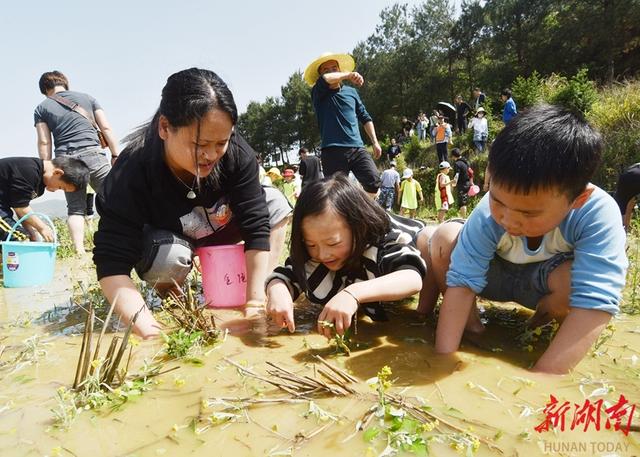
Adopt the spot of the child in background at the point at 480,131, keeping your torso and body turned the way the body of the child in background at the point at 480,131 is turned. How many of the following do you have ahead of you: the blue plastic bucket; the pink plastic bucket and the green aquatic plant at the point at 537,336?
3

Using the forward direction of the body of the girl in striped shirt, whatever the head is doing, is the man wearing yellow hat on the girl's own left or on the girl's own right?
on the girl's own right

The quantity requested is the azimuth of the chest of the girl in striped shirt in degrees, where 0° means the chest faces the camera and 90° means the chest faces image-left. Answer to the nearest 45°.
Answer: approximately 45°

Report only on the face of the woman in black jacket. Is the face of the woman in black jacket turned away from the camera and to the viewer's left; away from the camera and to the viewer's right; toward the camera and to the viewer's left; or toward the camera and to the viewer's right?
toward the camera and to the viewer's right

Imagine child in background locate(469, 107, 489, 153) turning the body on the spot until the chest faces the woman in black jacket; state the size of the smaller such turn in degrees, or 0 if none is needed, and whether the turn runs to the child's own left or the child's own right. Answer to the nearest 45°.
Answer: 0° — they already face them

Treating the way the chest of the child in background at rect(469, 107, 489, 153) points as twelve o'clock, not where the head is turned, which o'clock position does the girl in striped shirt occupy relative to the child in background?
The girl in striped shirt is roughly at 12 o'clock from the child in background.

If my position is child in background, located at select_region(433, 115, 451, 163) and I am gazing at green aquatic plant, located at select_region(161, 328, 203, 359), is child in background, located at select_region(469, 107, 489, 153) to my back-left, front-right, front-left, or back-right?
back-left

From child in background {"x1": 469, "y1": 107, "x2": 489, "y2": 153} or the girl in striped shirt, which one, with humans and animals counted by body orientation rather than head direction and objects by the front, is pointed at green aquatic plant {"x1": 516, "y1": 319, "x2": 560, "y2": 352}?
the child in background

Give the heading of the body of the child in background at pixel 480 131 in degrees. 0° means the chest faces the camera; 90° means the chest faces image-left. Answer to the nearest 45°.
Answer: approximately 0°
